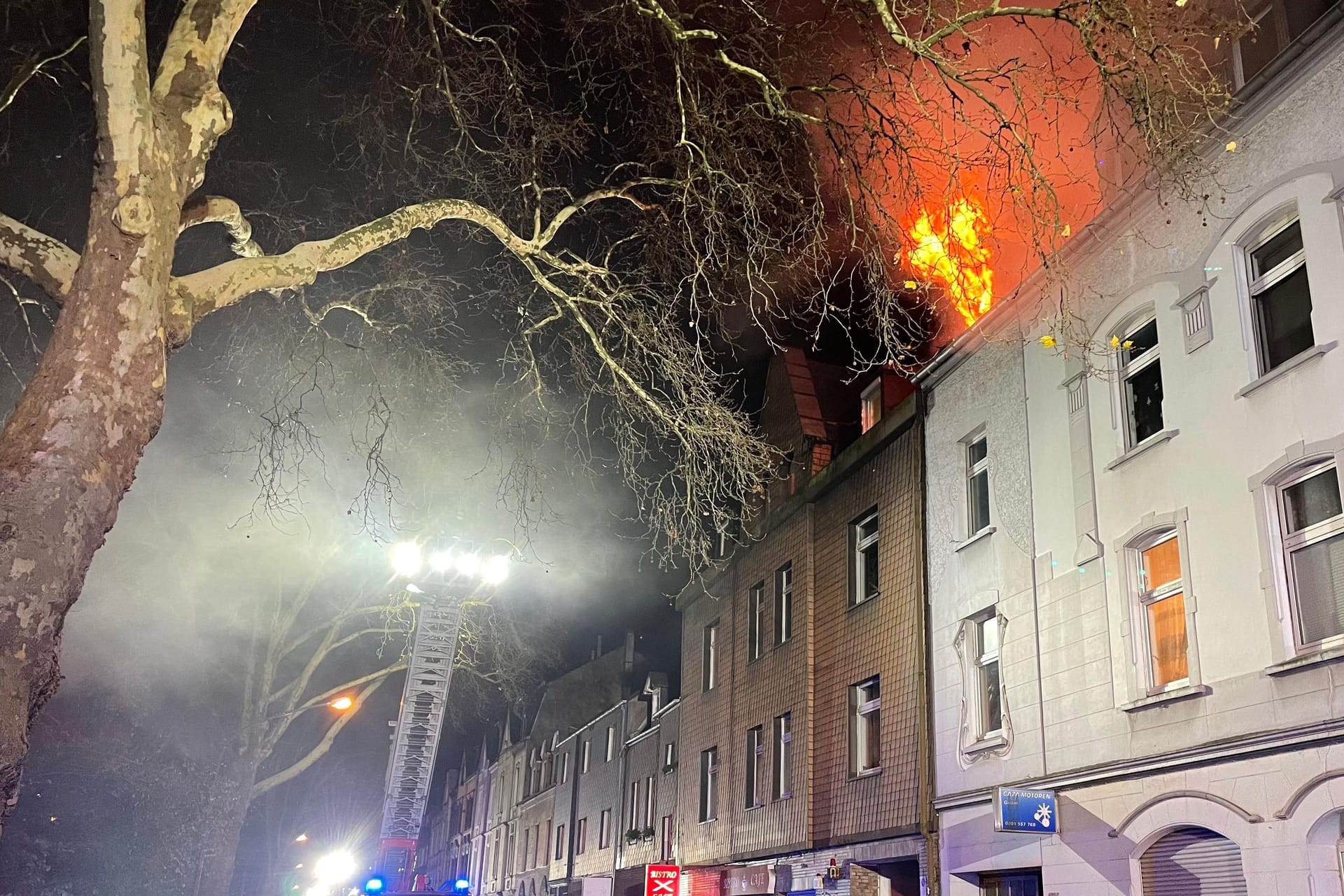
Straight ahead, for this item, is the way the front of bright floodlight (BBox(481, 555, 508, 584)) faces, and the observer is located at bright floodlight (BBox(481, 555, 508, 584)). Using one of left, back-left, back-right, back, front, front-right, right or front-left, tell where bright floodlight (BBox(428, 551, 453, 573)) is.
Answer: back-right

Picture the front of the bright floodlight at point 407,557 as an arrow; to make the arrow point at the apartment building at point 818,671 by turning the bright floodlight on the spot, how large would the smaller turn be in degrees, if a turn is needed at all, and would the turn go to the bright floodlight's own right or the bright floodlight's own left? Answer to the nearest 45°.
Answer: approximately 45° to the bright floodlight's own left

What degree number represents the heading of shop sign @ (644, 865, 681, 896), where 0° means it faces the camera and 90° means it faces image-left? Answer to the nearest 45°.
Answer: approximately 0°

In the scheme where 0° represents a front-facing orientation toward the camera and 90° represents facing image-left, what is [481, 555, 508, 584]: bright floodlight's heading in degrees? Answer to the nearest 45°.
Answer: approximately 0°

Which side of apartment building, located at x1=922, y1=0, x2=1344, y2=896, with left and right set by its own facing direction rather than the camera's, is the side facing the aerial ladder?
right

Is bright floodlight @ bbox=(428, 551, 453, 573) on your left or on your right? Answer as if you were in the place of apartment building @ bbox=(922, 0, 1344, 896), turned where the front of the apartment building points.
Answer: on your right

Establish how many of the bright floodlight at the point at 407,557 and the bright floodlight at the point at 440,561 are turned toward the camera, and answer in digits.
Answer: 2

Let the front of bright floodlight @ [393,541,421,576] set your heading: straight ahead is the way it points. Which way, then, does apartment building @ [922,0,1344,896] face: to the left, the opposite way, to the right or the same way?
to the right

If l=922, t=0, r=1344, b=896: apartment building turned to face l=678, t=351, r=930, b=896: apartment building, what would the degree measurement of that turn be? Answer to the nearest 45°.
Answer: approximately 90° to its right
